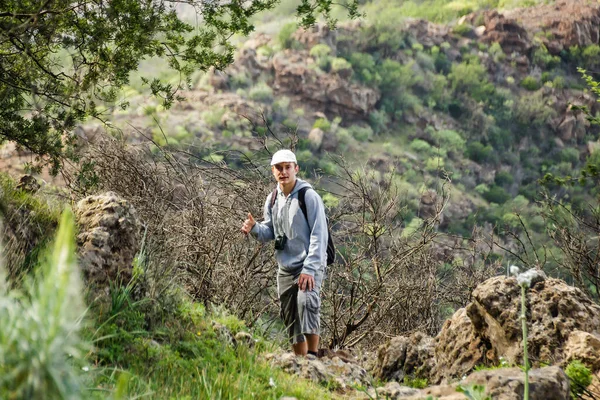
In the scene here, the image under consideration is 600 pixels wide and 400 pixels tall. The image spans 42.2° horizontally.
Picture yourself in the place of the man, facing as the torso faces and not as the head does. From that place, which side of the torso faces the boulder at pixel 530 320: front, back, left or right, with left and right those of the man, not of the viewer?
left

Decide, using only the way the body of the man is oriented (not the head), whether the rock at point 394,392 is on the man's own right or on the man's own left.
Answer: on the man's own left

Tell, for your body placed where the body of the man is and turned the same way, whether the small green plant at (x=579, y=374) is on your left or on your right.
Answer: on your left

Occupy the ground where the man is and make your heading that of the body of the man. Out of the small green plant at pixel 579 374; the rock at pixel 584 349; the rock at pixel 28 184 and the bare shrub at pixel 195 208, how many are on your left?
2

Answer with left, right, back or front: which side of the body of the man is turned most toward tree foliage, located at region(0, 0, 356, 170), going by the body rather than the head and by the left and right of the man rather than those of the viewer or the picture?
right

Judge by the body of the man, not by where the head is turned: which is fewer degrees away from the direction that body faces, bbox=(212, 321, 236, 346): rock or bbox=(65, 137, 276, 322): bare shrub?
the rock

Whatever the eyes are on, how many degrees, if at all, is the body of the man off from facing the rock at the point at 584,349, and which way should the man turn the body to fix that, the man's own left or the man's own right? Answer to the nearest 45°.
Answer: approximately 90° to the man's own left

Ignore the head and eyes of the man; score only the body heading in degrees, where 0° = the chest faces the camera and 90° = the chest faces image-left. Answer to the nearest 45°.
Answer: approximately 45°

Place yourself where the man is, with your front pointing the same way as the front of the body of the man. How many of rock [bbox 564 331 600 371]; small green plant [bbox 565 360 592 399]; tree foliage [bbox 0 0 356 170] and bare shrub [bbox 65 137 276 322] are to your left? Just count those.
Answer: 2
